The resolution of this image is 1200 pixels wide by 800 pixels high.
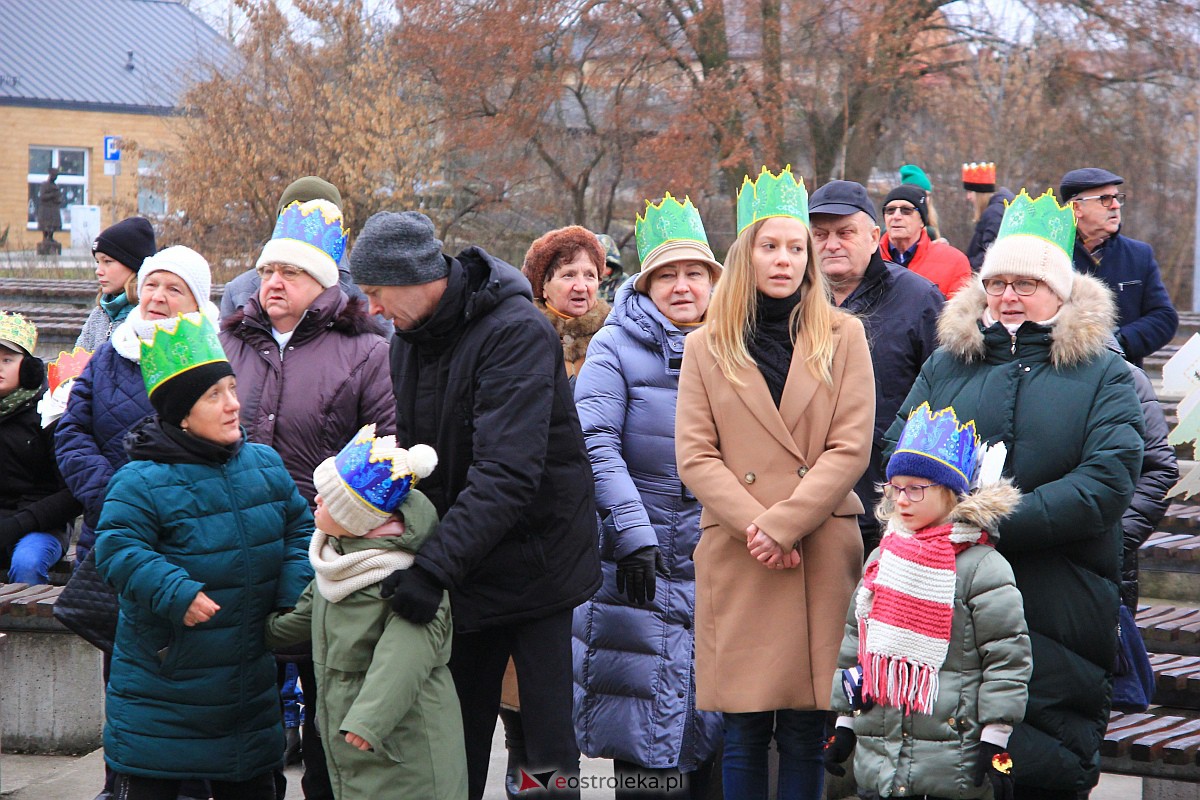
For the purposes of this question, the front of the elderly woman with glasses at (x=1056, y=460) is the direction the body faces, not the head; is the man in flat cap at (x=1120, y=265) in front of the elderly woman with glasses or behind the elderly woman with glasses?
behind

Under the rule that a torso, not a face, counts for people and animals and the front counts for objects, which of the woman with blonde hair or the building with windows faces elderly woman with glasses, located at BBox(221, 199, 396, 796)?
the building with windows

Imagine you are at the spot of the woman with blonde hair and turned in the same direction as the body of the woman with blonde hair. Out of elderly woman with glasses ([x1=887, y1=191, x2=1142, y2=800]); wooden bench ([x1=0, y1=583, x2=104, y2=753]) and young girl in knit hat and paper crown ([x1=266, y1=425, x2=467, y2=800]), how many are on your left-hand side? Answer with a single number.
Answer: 1

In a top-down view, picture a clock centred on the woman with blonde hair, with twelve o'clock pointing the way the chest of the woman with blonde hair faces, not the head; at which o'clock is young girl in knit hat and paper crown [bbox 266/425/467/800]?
The young girl in knit hat and paper crown is roughly at 2 o'clock from the woman with blonde hair.

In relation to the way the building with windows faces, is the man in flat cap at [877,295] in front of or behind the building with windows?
in front

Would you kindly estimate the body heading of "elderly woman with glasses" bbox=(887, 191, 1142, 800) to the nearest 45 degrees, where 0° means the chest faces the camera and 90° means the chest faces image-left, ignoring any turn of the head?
approximately 45°

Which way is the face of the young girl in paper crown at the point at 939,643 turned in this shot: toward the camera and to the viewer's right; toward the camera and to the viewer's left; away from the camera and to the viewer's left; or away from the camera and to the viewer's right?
toward the camera and to the viewer's left

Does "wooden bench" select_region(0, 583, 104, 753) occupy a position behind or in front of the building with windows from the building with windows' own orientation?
in front

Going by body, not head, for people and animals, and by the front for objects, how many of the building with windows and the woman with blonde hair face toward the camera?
2
